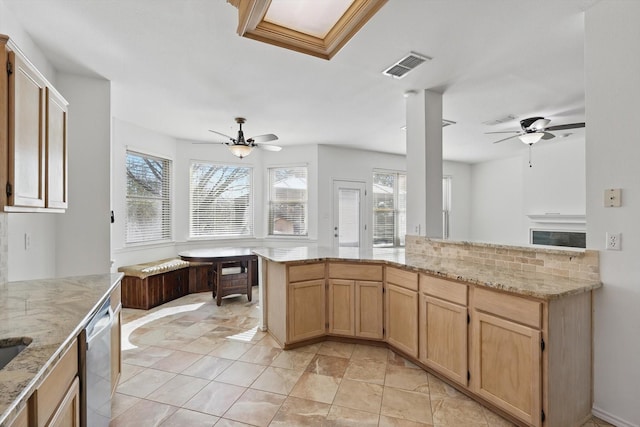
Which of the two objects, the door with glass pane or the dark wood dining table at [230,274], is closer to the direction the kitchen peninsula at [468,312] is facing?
the dark wood dining table

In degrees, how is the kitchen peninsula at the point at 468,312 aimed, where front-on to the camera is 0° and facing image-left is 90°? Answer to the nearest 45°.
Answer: approximately 45°

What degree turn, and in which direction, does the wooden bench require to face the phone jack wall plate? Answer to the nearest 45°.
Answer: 0° — it already faces it

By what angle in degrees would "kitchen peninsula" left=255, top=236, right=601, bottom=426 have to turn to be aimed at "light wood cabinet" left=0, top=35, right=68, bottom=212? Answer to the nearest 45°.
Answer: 0° — it already faces it

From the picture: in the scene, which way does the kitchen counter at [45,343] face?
to the viewer's right

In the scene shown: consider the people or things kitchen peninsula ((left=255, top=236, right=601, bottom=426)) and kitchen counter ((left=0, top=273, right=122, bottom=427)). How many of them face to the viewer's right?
1

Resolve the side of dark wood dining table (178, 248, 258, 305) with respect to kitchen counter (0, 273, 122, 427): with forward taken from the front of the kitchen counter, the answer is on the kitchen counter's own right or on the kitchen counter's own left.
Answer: on the kitchen counter's own left

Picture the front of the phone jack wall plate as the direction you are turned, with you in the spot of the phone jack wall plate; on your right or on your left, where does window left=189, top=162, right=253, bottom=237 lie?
on your right

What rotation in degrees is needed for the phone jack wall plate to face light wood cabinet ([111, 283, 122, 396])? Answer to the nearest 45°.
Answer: approximately 45° to its right
